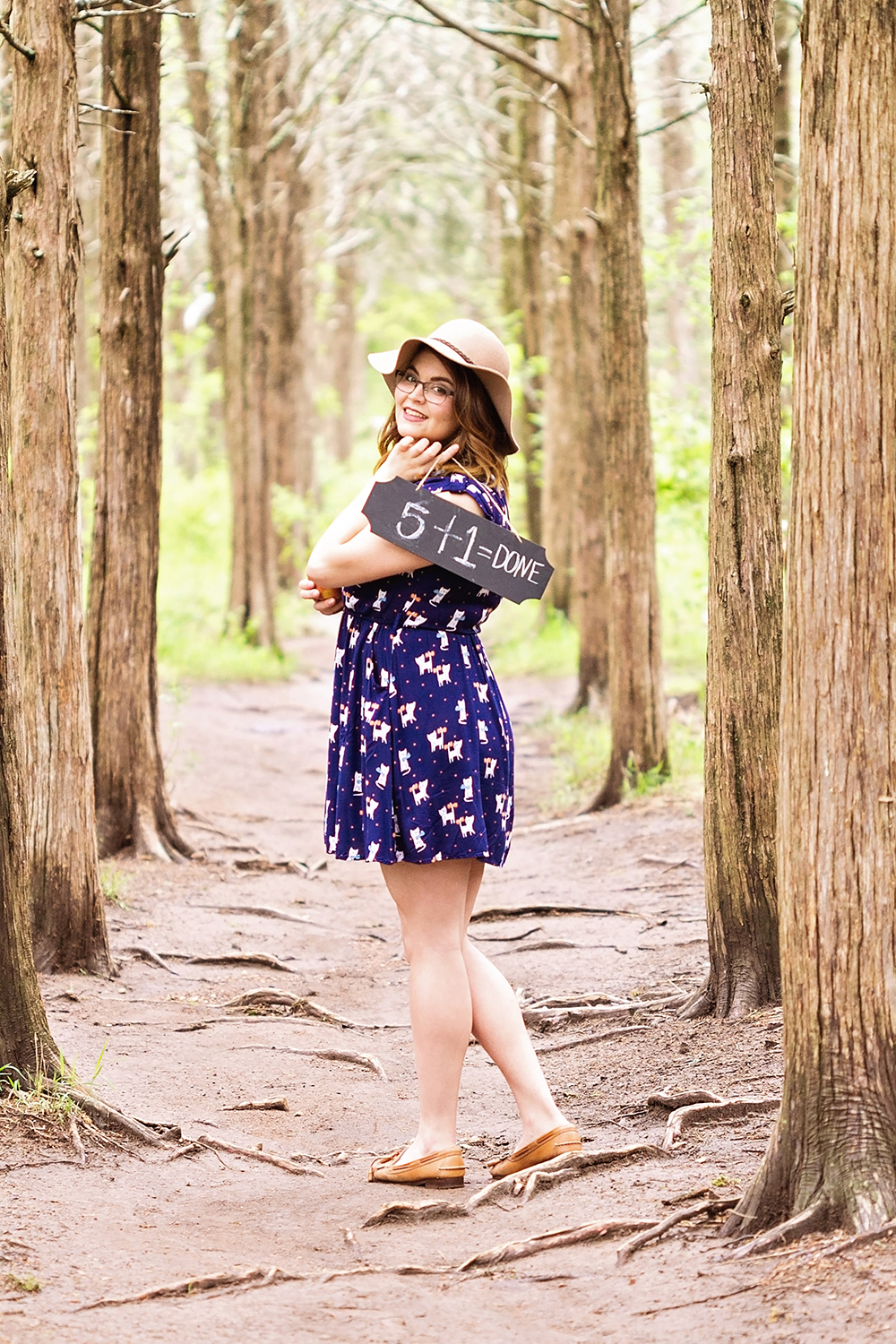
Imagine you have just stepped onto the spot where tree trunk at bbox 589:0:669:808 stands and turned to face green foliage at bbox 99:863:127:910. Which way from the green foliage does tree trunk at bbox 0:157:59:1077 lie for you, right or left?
left

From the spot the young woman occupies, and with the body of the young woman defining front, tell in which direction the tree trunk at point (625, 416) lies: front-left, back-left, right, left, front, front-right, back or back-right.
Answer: right

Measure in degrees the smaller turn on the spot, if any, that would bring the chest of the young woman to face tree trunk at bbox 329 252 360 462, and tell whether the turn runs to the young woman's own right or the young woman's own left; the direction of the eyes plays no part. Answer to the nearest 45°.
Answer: approximately 90° to the young woman's own right

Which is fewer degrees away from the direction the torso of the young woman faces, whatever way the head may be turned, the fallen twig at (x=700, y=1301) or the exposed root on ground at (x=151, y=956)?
the exposed root on ground

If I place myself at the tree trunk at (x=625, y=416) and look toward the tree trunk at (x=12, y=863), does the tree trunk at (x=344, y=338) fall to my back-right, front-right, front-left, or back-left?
back-right

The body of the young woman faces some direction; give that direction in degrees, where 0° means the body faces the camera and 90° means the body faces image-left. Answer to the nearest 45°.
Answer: approximately 90°
